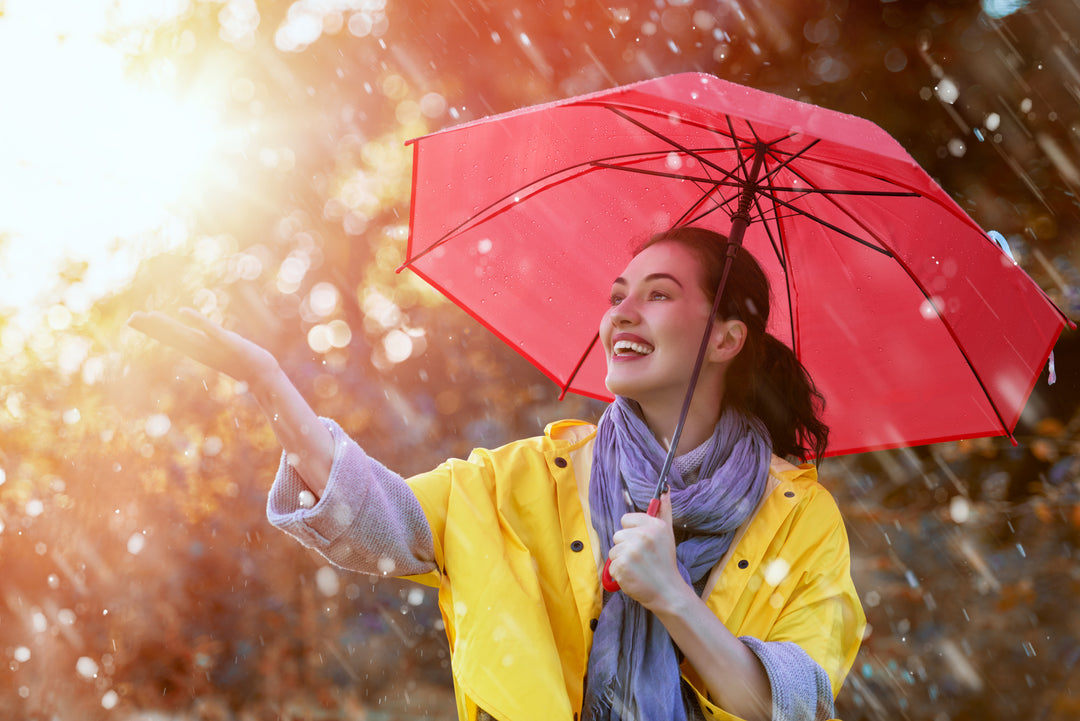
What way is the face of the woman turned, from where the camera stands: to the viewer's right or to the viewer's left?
to the viewer's left

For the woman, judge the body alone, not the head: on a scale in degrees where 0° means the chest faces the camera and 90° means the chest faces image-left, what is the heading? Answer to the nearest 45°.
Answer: approximately 45°
